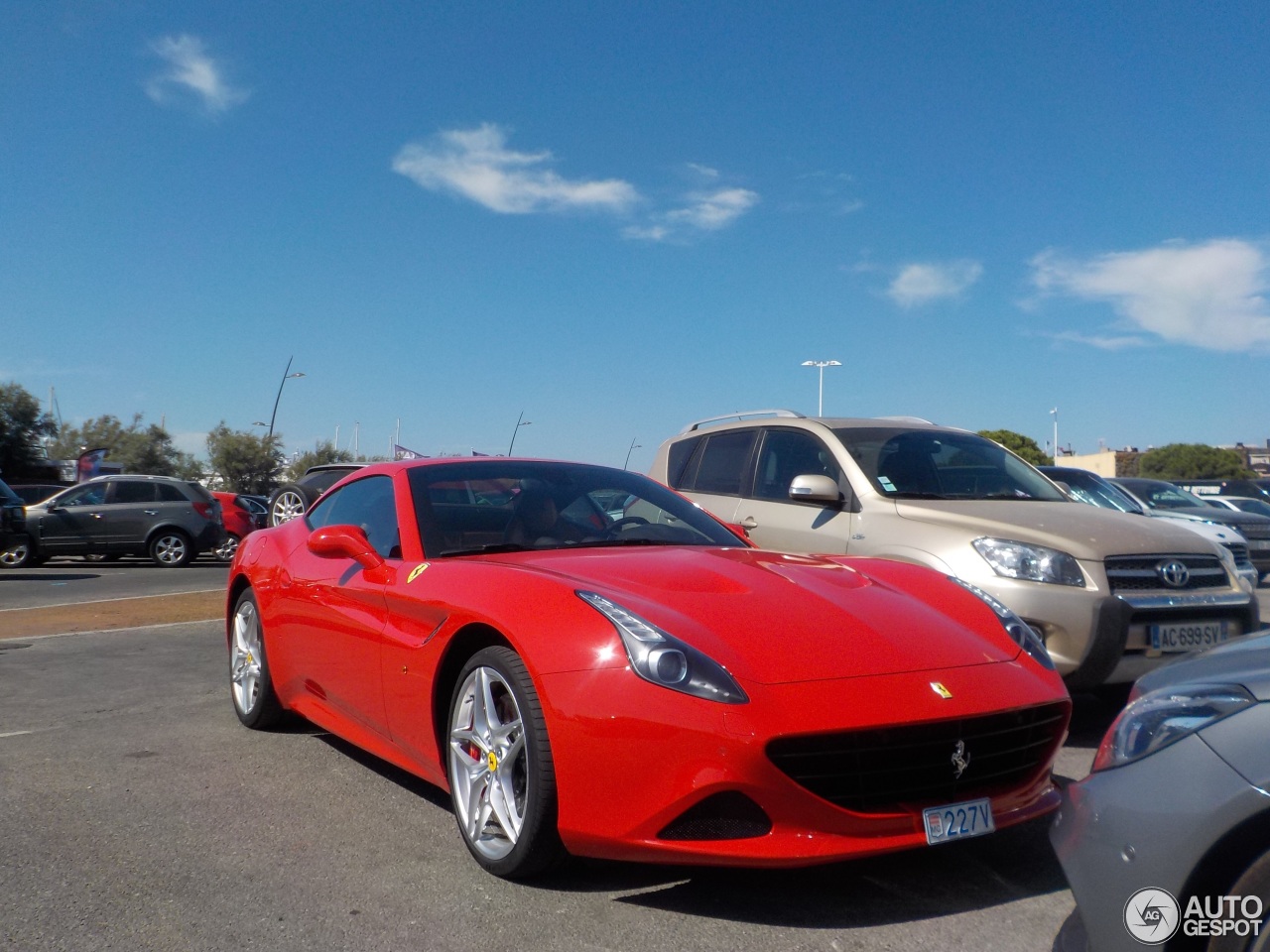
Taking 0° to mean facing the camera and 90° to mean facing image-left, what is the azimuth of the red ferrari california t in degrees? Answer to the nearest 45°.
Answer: approximately 315°

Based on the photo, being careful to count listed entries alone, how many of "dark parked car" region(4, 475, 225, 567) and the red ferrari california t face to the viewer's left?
1

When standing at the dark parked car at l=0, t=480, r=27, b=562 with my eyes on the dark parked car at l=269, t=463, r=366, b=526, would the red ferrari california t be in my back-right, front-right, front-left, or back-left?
front-right

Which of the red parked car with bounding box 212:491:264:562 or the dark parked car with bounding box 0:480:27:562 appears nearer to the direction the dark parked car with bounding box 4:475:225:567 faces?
the dark parked car

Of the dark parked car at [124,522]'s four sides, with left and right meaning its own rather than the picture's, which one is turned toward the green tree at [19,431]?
right

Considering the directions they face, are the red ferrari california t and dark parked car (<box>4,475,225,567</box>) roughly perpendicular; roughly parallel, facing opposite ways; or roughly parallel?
roughly perpendicular

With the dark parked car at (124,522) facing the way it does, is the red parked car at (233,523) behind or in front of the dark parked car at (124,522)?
behind

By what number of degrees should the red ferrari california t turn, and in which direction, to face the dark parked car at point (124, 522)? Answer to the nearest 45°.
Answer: approximately 180°

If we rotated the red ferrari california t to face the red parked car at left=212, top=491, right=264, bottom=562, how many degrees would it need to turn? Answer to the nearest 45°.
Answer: approximately 180°

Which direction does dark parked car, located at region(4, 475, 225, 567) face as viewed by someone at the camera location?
facing to the left of the viewer

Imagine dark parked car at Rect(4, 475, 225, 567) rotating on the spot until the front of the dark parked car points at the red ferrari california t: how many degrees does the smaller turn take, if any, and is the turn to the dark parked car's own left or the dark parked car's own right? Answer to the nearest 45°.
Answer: approximately 90° to the dark parked car's own left

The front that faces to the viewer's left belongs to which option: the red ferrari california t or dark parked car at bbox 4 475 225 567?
the dark parked car
